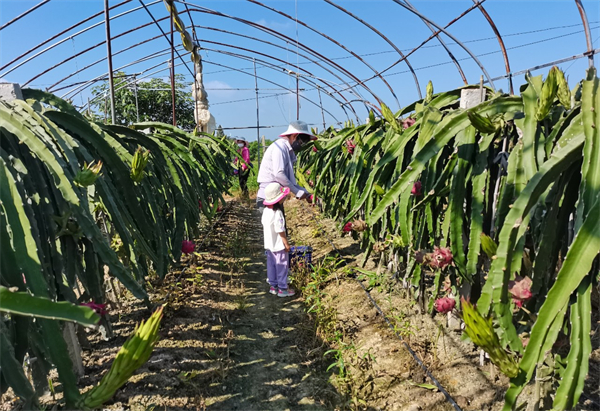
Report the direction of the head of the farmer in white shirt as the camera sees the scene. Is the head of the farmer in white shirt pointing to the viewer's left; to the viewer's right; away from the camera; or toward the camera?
to the viewer's right

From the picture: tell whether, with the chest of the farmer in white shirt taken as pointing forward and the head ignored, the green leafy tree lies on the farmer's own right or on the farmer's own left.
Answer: on the farmer's own left

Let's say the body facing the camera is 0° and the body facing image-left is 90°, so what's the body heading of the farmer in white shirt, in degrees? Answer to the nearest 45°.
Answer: approximately 270°

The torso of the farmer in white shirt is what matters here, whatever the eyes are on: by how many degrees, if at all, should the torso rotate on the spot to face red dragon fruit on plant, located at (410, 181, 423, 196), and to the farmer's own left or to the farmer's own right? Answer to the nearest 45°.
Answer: approximately 90° to the farmer's own right

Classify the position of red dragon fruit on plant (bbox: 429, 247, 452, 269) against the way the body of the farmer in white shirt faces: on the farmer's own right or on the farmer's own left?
on the farmer's own right

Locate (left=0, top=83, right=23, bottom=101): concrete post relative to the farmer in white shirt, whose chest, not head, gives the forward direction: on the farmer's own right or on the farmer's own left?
on the farmer's own right
